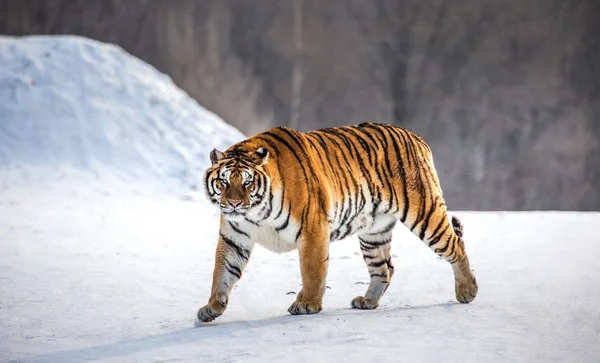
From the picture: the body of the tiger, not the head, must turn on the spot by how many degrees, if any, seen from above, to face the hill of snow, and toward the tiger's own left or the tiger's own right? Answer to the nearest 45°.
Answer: approximately 90° to the tiger's own right

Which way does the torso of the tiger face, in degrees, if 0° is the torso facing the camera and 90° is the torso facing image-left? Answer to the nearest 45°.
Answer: approximately 45°
